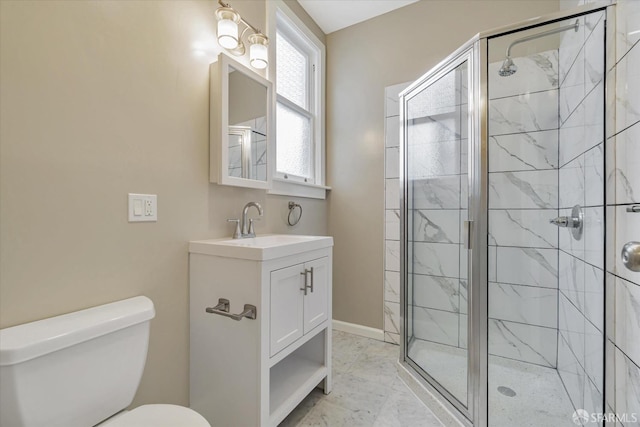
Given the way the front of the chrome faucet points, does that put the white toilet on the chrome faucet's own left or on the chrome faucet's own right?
on the chrome faucet's own right

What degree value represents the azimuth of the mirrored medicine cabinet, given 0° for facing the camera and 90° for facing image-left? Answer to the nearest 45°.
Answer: approximately 315°

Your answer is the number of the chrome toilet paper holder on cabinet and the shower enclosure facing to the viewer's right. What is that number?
0

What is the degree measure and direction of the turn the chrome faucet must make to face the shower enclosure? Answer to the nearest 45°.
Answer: approximately 45° to its left

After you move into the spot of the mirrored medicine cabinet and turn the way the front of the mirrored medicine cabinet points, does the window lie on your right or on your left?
on your left

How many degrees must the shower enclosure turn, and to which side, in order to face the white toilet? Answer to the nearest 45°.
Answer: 0° — it already faces it

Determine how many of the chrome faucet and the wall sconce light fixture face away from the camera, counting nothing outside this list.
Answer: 0

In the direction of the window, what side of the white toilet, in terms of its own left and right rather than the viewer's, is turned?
left

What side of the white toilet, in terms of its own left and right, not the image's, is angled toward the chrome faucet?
left

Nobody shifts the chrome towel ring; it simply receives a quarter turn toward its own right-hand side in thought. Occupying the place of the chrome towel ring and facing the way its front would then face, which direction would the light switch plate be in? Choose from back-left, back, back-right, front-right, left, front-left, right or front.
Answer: front
